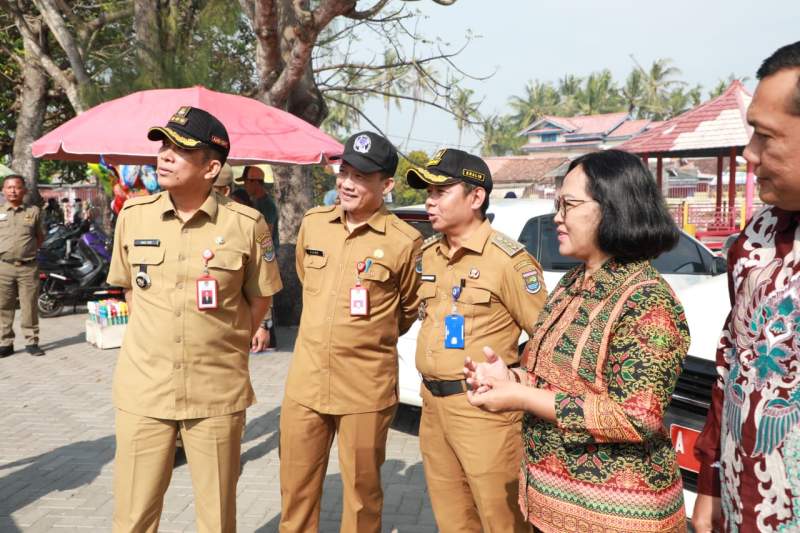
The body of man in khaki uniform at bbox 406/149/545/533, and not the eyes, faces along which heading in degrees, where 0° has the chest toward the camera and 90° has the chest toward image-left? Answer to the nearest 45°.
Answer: approximately 45°

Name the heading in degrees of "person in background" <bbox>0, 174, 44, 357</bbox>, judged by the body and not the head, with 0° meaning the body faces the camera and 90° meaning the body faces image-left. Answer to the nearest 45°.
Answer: approximately 0°

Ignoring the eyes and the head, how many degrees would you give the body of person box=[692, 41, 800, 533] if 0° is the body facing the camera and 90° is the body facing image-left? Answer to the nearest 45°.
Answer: approximately 45°
